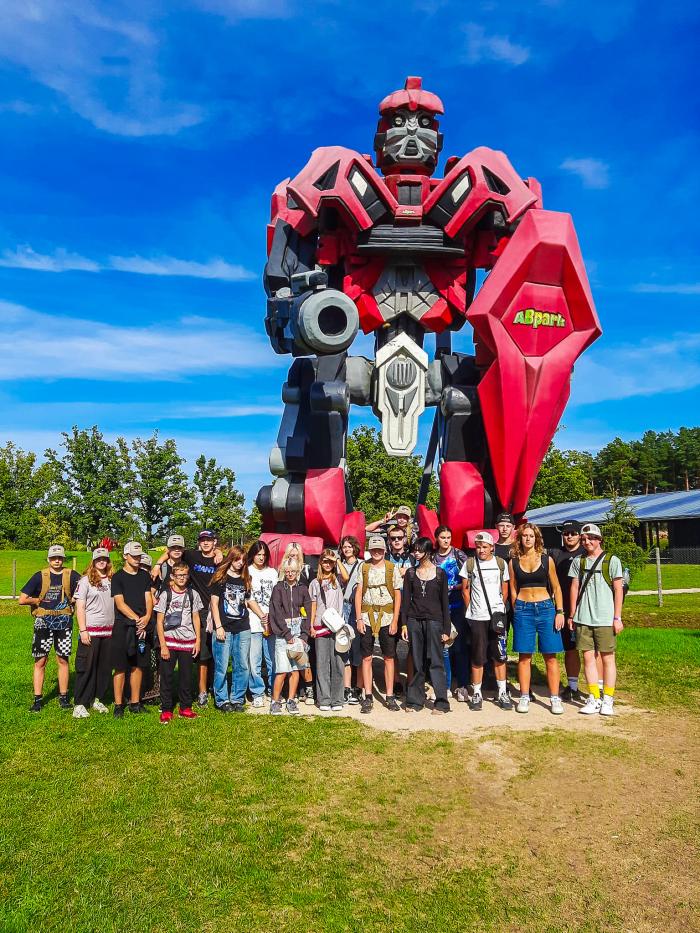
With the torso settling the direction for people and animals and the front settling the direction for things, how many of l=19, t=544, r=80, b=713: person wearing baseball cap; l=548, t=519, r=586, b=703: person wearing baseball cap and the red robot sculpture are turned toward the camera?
3

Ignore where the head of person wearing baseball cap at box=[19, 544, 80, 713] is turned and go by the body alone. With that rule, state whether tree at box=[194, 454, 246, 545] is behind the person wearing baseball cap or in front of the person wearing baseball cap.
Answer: behind

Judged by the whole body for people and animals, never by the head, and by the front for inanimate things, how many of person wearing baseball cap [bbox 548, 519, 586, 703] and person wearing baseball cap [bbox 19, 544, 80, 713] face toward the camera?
2

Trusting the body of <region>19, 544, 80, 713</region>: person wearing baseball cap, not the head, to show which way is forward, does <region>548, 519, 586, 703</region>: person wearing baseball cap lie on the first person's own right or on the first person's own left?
on the first person's own left

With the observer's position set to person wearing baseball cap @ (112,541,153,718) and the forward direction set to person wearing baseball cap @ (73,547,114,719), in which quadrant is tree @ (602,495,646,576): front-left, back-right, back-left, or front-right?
back-right

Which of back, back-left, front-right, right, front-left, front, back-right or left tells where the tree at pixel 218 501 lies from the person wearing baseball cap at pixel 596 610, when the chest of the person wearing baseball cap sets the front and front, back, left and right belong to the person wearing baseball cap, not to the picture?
right

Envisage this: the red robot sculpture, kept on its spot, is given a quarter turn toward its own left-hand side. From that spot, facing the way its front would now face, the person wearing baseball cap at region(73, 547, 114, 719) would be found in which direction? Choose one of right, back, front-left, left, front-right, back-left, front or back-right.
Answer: back-right

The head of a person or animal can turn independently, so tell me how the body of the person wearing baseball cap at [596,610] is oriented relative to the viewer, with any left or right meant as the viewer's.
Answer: facing the viewer and to the left of the viewer

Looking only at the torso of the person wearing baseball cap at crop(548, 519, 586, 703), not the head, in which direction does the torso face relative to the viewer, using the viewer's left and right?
facing the viewer
